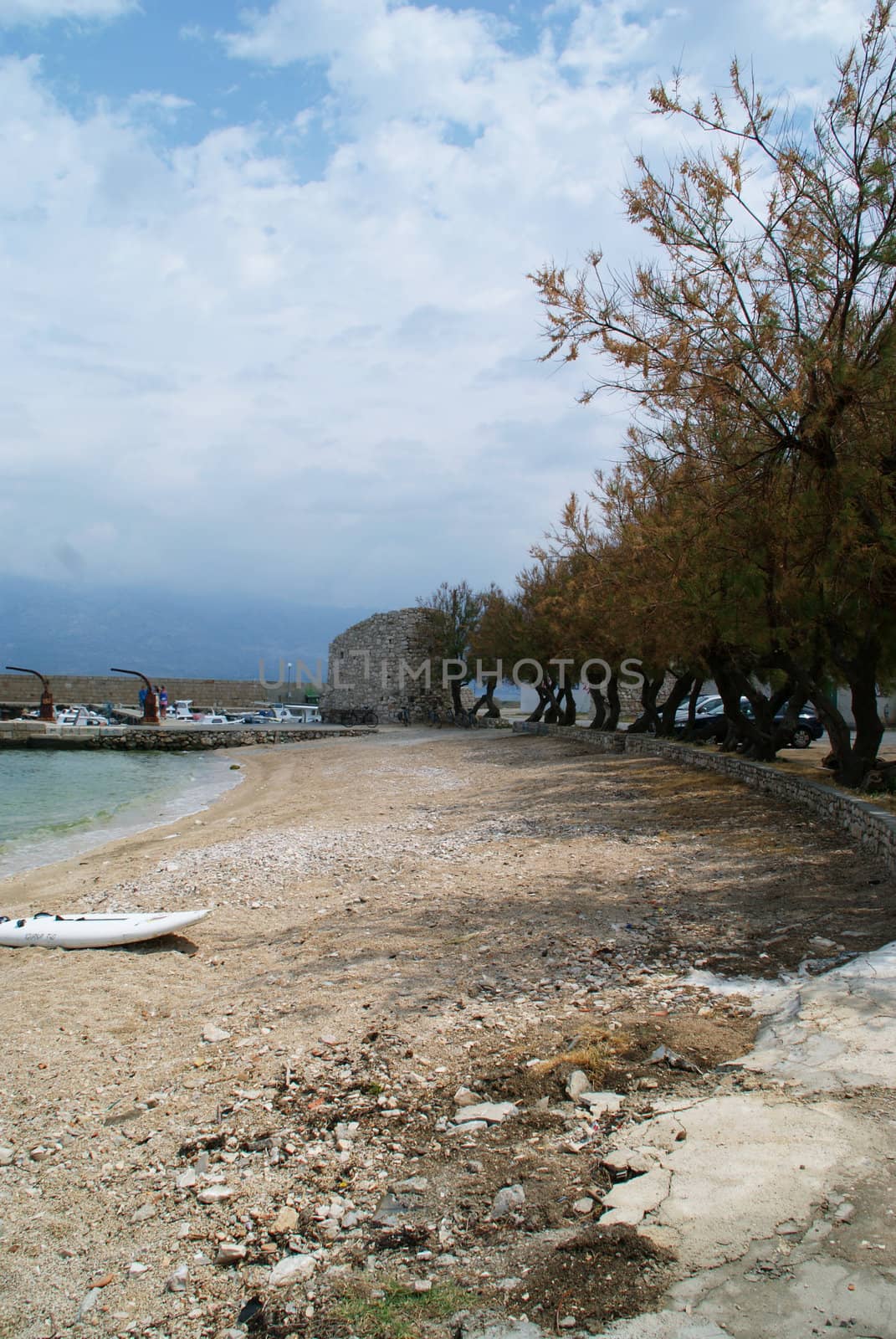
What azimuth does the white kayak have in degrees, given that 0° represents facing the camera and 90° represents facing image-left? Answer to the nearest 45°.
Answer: approximately 270°

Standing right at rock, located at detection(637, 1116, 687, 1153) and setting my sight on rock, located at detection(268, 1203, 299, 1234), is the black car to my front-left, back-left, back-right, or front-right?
back-right

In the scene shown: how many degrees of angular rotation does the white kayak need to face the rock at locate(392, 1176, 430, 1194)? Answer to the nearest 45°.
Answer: approximately 90° to its right

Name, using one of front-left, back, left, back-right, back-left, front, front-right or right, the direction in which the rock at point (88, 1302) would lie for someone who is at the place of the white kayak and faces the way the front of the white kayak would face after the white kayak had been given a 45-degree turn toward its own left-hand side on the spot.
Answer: back-right

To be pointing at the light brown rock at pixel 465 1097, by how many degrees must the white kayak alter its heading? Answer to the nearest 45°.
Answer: approximately 90° to its right

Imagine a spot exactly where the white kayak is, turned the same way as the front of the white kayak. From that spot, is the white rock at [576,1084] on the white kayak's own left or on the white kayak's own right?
on the white kayak's own right
